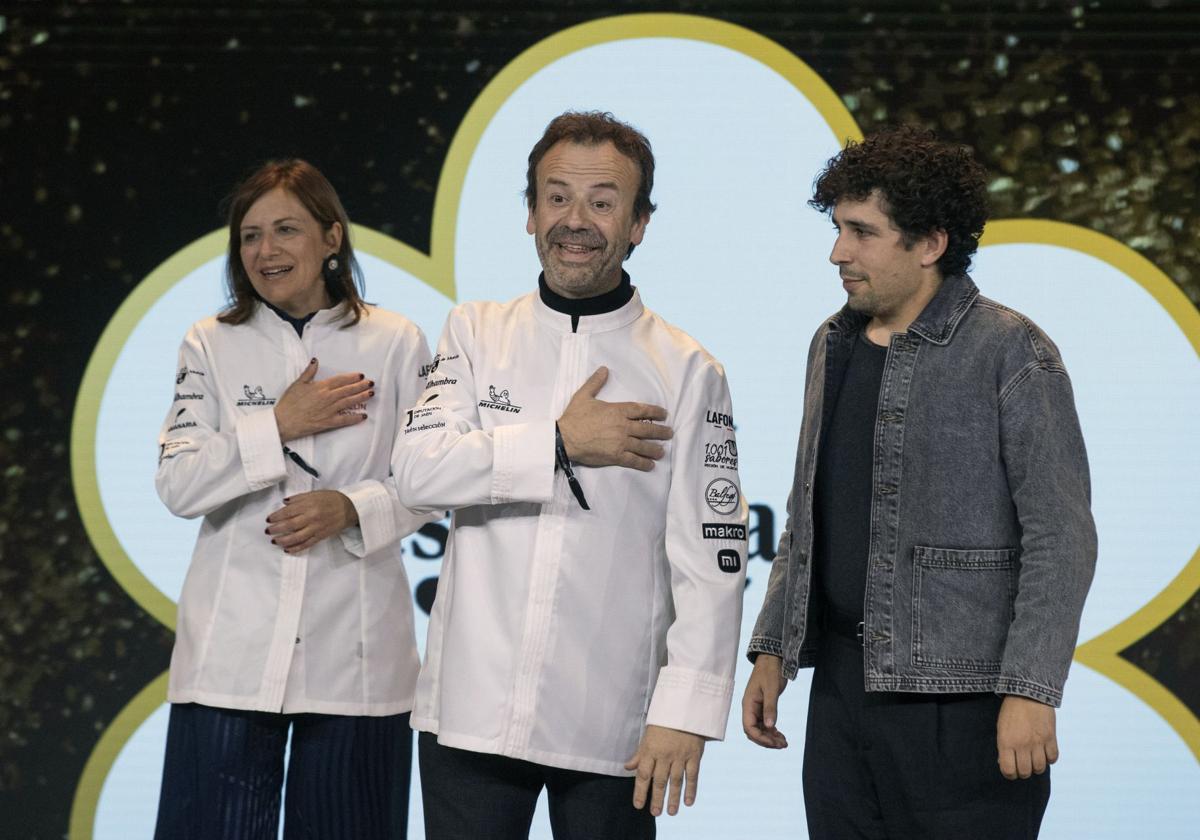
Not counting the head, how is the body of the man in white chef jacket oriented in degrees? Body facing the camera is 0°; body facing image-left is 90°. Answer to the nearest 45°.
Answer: approximately 0°

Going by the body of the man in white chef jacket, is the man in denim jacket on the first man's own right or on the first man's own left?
on the first man's own left

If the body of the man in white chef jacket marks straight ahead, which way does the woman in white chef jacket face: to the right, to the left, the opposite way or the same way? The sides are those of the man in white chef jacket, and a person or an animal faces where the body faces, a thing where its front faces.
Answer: the same way

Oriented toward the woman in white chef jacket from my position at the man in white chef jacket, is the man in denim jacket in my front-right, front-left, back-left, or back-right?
back-right

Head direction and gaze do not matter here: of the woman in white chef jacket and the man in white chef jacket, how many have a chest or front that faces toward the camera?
2

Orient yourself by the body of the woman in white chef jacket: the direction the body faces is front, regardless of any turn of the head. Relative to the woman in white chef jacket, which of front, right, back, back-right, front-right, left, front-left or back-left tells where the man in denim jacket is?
front-left

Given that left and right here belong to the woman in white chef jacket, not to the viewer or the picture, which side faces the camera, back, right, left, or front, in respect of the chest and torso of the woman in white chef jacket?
front

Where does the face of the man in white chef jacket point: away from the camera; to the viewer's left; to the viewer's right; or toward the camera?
toward the camera

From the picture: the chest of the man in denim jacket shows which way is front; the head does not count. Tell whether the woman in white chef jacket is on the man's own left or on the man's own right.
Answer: on the man's own right

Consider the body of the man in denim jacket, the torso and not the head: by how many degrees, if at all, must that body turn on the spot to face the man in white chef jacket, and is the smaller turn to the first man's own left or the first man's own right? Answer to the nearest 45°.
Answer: approximately 45° to the first man's own right

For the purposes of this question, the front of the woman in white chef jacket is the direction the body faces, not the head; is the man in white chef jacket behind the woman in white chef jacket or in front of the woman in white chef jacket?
in front
